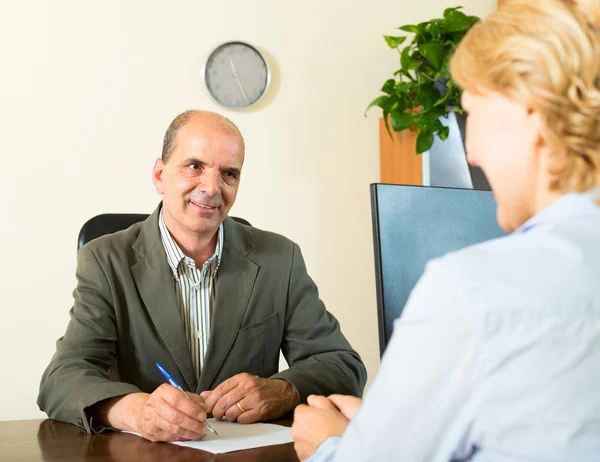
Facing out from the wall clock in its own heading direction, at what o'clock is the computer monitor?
The computer monitor is roughly at 12 o'clock from the wall clock.

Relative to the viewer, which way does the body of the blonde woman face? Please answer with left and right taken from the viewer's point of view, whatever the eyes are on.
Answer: facing away from the viewer and to the left of the viewer

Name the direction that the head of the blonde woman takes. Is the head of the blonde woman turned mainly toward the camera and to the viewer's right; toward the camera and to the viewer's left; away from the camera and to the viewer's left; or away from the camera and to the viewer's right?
away from the camera and to the viewer's left

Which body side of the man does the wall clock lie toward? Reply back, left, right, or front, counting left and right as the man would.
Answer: back

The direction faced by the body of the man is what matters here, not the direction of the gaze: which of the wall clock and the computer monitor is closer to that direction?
the computer monitor

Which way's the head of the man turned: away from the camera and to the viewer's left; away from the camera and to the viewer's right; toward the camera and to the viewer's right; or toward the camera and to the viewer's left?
toward the camera and to the viewer's right

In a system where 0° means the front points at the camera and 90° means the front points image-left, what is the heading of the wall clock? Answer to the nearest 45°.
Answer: approximately 0°

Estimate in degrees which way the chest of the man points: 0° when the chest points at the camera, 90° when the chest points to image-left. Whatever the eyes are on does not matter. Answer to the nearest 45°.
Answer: approximately 0°

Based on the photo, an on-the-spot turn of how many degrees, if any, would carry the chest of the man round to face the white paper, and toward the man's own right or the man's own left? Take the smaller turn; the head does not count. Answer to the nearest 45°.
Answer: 0° — they already face it

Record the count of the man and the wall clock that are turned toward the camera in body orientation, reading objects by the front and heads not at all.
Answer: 2

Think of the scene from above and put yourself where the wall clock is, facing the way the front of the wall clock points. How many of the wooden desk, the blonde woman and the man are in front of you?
3
